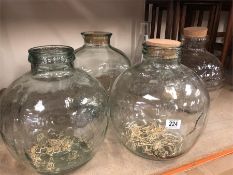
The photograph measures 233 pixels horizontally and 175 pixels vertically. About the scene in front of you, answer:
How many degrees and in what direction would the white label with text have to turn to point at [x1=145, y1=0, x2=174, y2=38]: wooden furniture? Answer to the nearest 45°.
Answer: approximately 180°

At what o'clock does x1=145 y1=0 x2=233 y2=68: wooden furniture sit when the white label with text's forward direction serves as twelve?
The wooden furniture is roughly at 6 o'clock from the white label with text.

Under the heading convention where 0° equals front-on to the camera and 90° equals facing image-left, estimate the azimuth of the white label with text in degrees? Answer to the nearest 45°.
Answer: approximately 0°

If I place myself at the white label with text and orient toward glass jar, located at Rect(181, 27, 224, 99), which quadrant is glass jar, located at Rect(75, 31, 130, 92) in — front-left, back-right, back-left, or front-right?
front-left

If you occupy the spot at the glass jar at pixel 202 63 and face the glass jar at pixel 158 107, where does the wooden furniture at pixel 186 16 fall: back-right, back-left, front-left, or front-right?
back-right

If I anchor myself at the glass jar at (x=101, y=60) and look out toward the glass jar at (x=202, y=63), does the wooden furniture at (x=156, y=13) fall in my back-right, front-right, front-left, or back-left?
front-left
